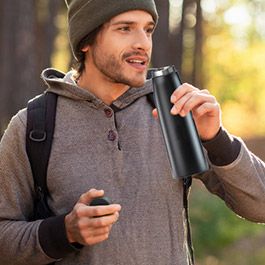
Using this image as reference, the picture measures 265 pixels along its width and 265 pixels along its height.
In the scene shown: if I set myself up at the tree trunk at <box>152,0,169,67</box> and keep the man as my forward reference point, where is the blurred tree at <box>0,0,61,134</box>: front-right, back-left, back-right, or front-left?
front-right

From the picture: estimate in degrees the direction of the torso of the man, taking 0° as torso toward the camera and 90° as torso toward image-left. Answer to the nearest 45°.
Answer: approximately 315°

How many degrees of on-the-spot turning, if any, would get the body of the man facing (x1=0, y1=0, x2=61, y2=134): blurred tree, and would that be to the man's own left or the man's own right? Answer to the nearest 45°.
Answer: approximately 135° to the man's own left

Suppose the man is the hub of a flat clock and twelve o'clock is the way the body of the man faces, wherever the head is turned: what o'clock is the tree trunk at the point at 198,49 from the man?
The tree trunk is roughly at 8 o'clock from the man.

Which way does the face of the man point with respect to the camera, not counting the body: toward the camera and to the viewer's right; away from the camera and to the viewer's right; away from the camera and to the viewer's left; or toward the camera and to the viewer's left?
toward the camera and to the viewer's right

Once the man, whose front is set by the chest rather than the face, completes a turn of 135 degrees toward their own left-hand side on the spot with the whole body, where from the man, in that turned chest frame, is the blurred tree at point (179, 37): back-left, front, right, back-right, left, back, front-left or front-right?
front

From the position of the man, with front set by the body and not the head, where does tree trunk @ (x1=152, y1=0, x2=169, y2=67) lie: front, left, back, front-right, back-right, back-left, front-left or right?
back-left
